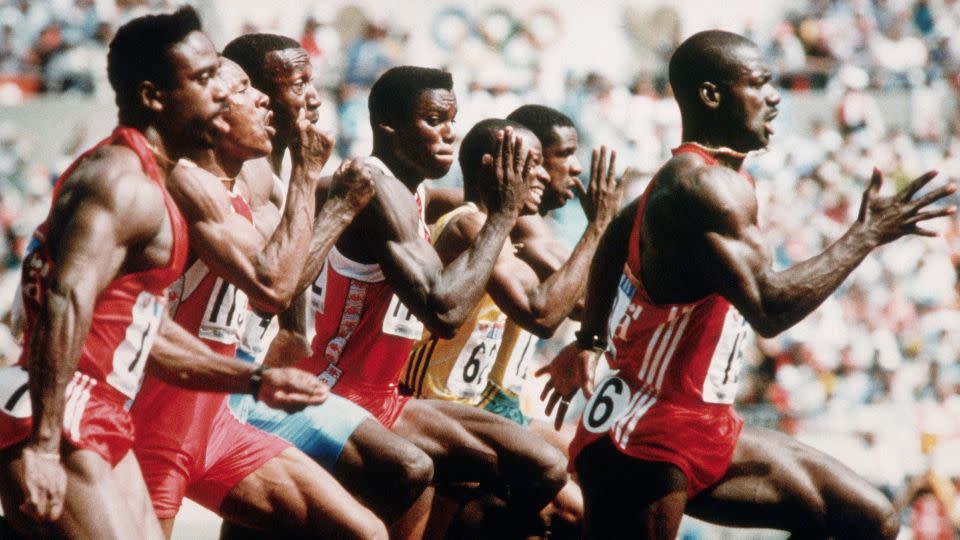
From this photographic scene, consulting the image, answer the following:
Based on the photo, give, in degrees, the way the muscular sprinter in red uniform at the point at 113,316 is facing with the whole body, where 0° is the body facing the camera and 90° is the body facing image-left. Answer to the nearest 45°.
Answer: approximately 270°

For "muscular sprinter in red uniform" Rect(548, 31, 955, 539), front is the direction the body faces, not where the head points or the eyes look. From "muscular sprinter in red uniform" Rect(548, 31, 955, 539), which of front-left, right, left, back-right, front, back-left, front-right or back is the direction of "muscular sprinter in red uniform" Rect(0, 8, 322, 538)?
back-right

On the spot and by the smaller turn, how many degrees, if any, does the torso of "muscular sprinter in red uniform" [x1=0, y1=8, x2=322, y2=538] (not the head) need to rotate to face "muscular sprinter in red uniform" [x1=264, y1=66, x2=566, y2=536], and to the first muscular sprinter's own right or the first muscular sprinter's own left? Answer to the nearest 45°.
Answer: approximately 45° to the first muscular sprinter's own left

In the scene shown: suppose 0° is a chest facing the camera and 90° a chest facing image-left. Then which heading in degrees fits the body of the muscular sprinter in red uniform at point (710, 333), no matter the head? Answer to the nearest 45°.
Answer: approximately 270°

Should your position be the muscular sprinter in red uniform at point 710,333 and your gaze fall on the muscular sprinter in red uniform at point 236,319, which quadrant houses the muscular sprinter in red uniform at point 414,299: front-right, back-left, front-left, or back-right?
front-right

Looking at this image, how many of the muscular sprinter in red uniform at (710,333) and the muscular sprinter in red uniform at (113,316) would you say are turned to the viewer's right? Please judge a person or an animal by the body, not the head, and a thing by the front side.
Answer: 2

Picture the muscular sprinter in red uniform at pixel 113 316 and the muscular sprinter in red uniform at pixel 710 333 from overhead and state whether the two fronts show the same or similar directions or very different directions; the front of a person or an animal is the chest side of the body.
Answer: same or similar directions

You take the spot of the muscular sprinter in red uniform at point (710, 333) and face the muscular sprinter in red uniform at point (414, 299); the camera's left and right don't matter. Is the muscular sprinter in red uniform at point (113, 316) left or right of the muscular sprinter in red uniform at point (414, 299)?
left
